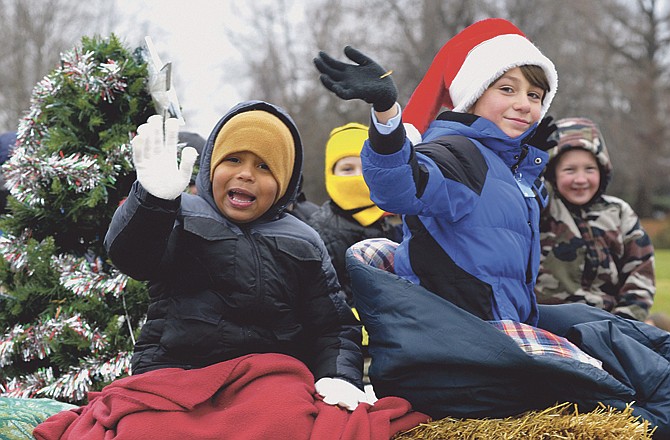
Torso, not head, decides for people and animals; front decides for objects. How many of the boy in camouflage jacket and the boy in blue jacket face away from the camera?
0

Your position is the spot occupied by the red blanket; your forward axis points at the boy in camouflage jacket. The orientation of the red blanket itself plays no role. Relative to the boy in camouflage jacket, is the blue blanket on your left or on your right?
right

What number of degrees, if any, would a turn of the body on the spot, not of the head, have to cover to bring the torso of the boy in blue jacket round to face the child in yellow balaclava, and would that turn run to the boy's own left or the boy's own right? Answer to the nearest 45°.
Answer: approximately 135° to the boy's own left

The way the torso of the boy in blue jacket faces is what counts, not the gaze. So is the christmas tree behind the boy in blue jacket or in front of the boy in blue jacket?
behind

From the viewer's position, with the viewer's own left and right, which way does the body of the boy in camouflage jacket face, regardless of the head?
facing the viewer

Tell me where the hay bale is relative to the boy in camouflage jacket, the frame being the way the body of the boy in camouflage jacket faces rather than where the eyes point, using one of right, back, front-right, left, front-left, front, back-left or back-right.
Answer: front

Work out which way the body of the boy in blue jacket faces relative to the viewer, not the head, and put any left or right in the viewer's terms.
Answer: facing the viewer and to the right of the viewer

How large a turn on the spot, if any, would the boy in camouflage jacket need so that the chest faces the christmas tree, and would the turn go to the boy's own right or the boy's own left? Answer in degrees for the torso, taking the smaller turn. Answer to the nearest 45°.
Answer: approximately 45° to the boy's own right
